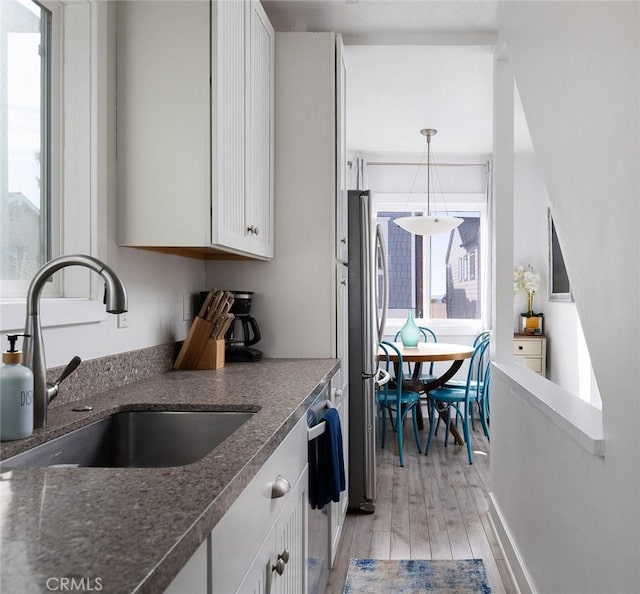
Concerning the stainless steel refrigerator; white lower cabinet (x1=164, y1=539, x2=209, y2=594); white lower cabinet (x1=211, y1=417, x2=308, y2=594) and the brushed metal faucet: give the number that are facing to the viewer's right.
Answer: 4

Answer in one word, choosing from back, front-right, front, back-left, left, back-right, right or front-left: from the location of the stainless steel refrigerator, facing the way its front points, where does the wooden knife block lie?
back-right

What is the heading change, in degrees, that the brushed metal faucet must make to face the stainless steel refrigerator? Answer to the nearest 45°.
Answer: approximately 45° to its left

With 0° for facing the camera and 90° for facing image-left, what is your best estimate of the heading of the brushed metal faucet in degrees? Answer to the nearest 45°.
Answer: approximately 270°

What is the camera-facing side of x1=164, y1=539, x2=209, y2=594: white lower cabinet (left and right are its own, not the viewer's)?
right

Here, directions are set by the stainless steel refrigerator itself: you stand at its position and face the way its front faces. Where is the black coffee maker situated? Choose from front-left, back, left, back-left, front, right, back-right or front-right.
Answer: back-right

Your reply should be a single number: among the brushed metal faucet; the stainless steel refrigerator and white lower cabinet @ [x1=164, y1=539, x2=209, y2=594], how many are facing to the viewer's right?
3

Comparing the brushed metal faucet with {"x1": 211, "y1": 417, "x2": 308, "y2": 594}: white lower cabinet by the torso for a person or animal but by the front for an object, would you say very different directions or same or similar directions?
same or similar directions

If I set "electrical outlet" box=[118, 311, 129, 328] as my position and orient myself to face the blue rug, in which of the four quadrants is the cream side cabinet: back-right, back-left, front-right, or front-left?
front-left

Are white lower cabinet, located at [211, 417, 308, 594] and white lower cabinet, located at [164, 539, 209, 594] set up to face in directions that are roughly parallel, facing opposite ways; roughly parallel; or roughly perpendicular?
roughly parallel

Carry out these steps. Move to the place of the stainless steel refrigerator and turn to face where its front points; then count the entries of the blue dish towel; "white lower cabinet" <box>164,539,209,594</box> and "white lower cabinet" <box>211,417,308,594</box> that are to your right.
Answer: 3

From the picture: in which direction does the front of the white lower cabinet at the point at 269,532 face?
to the viewer's right

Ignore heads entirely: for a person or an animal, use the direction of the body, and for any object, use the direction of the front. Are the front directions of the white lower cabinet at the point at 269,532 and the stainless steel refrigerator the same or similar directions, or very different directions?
same or similar directions

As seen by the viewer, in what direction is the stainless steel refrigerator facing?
to the viewer's right
